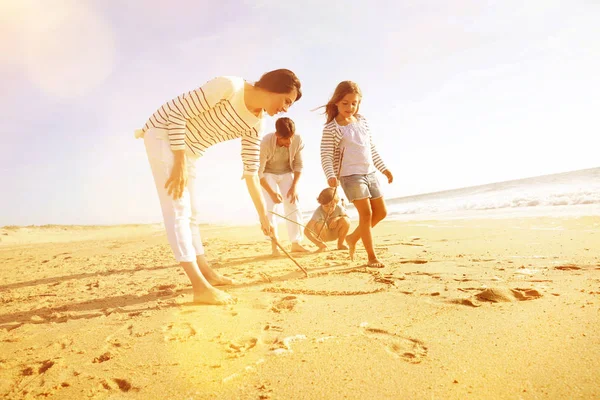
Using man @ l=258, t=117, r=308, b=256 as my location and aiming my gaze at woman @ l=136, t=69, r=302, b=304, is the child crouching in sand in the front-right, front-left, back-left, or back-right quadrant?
back-left

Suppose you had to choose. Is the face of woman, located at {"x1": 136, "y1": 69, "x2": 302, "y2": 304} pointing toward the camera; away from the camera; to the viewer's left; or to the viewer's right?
to the viewer's right

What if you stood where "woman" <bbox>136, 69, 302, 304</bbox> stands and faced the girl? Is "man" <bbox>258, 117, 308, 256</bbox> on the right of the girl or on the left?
left

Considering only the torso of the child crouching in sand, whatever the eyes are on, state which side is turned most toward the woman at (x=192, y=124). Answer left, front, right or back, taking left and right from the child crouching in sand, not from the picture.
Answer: front
